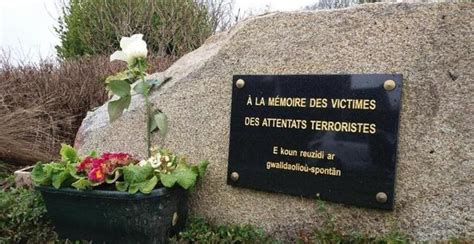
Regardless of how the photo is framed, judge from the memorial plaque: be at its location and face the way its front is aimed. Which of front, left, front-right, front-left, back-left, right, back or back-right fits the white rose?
front-right

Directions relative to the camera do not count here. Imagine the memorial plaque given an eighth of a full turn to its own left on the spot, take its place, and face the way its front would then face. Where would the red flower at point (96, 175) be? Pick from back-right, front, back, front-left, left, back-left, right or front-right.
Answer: right

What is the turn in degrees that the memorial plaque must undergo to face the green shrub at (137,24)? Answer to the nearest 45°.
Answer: approximately 90° to its right

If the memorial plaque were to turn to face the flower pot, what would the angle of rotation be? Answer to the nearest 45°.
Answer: approximately 45° to its right

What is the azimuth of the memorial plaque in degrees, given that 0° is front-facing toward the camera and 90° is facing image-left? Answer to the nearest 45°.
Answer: approximately 45°

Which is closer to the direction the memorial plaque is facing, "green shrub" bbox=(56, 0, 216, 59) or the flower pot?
the flower pot

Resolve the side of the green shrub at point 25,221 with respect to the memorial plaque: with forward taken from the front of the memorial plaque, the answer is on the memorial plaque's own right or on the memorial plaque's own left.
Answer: on the memorial plaque's own right
